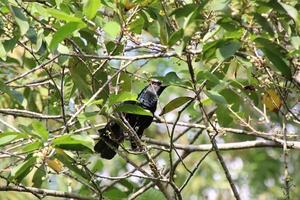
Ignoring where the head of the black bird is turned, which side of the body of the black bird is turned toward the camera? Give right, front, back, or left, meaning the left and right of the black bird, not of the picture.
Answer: right
